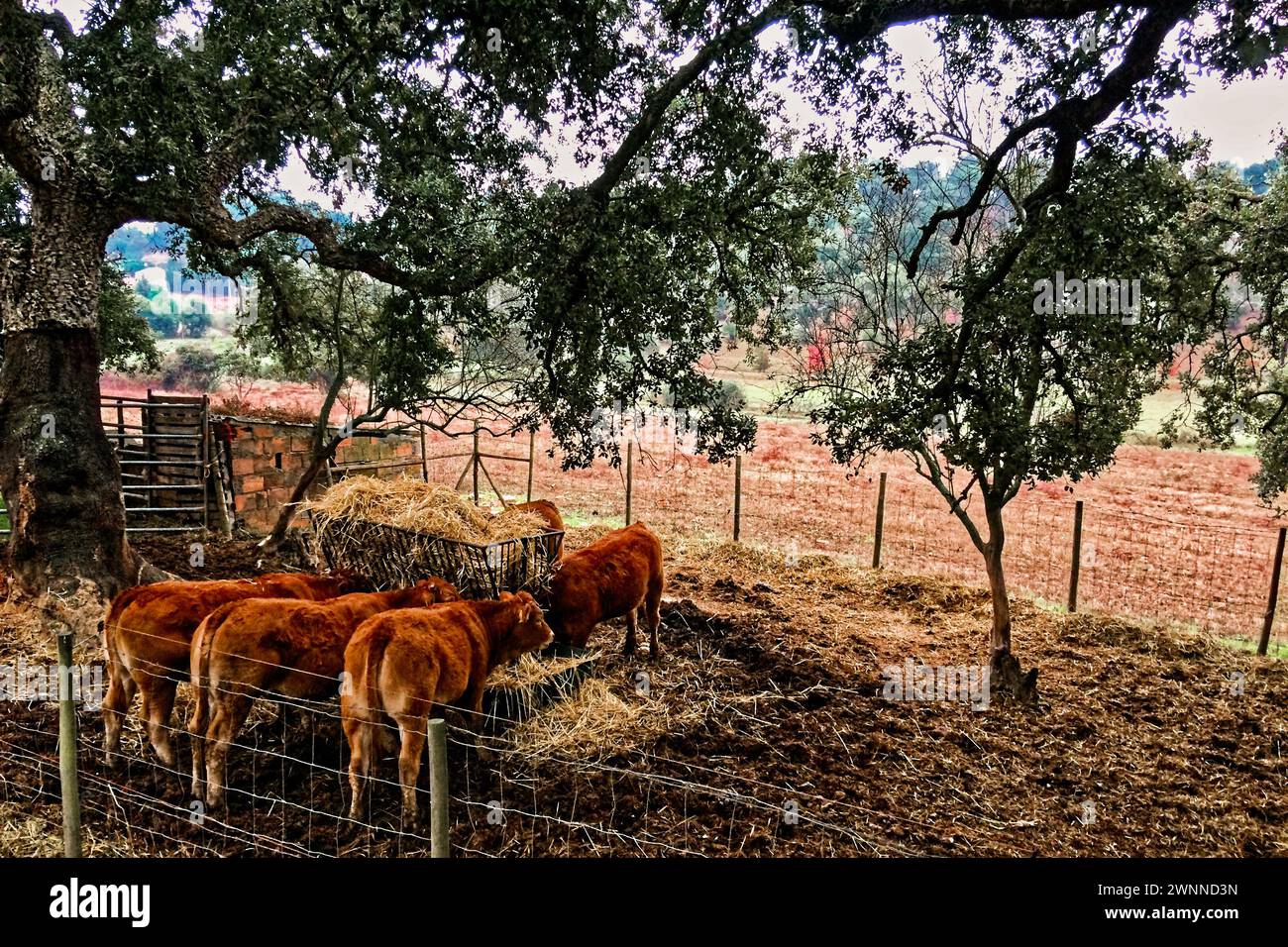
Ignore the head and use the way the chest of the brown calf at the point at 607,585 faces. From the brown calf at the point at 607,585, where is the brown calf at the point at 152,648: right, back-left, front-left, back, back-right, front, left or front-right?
front

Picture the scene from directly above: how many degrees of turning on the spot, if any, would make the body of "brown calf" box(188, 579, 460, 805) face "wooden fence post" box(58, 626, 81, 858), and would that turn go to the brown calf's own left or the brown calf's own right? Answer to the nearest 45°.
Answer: approximately 180°

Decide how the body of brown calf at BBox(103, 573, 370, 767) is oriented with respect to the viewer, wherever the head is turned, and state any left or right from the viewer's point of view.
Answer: facing away from the viewer and to the right of the viewer

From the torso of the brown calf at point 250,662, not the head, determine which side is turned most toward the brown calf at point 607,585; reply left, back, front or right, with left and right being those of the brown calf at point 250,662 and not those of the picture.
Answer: front

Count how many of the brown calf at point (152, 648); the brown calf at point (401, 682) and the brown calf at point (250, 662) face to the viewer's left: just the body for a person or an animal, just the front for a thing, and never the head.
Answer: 0

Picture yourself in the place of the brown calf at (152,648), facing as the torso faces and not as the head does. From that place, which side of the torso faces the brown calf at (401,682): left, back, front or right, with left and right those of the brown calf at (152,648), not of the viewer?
right

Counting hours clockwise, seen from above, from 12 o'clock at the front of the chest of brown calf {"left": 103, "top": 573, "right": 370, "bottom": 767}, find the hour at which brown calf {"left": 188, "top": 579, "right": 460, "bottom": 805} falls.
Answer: brown calf {"left": 188, "top": 579, "right": 460, "bottom": 805} is roughly at 3 o'clock from brown calf {"left": 103, "top": 573, "right": 370, "bottom": 767}.

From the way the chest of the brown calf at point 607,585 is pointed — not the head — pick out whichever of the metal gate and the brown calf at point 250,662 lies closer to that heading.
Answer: the brown calf

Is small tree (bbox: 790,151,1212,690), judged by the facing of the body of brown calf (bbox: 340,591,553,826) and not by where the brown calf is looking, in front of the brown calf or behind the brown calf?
in front

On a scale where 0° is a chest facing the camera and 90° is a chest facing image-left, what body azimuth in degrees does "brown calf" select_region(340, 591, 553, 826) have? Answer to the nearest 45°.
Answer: approximately 225°

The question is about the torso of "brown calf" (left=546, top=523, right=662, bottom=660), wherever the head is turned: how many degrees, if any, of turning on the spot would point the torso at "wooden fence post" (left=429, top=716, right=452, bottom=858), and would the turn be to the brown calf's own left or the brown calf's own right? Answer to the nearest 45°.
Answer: approximately 45° to the brown calf's own left

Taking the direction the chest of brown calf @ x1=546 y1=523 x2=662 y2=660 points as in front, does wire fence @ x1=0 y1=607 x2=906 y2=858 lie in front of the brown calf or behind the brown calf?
in front

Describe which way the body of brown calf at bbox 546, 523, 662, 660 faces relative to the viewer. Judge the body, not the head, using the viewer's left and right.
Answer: facing the viewer and to the left of the viewer

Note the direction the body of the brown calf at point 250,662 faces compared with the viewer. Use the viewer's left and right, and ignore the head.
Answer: facing away from the viewer and to the right of the viewer
